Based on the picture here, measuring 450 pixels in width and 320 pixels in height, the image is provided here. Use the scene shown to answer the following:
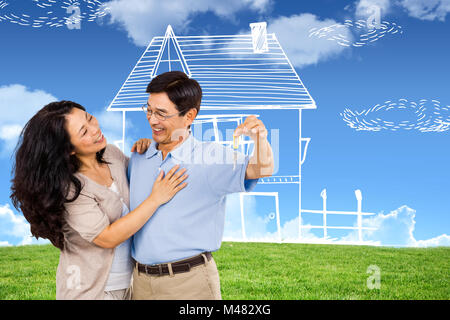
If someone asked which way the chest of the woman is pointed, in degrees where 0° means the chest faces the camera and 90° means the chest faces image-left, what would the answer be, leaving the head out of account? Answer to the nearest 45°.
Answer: approximately 315°

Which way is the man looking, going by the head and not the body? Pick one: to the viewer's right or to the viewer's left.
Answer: to the viewer's left

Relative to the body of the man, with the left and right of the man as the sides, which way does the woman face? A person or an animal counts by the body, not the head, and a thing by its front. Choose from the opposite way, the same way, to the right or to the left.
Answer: to the left

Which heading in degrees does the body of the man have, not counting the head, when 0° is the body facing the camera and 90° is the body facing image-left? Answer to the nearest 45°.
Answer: approximately 45°
